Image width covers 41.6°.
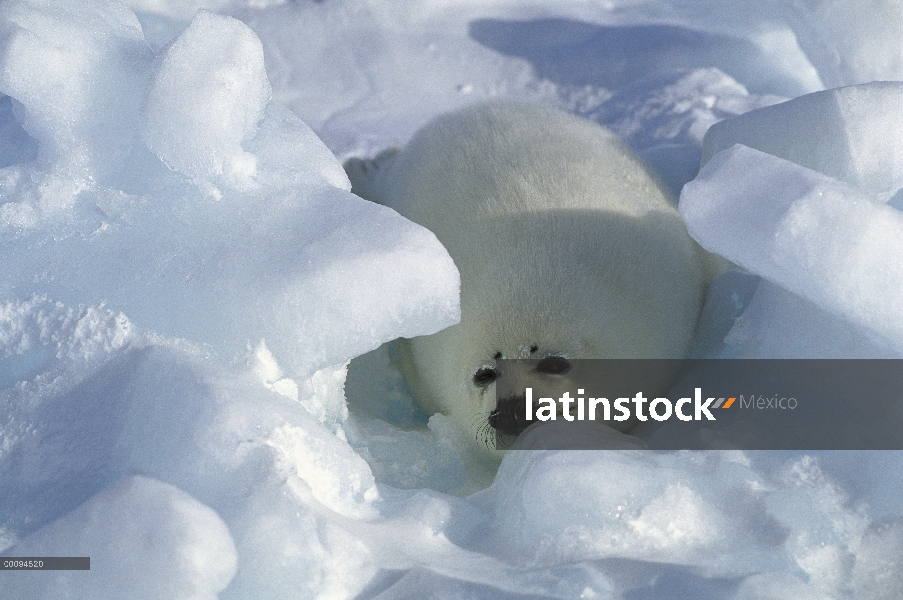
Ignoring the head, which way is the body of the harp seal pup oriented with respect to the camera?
toward the camera
